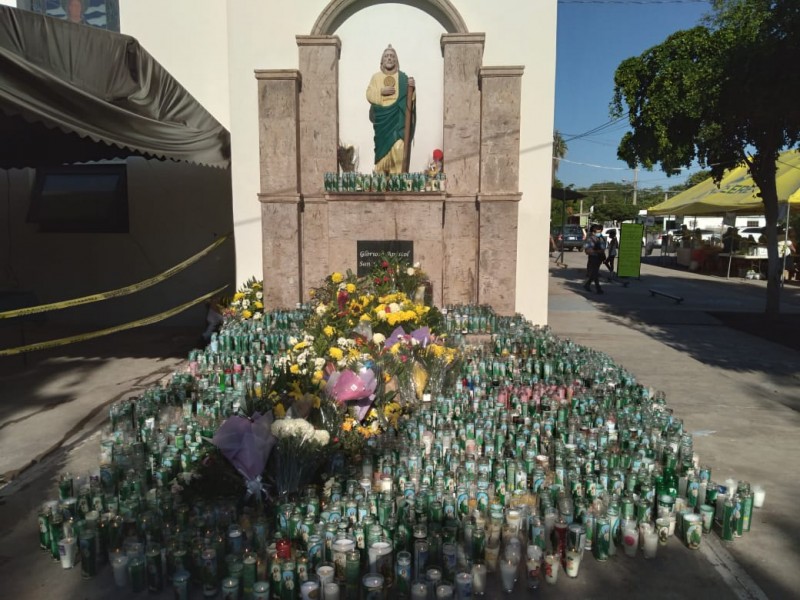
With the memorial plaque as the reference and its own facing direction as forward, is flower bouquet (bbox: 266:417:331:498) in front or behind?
in front

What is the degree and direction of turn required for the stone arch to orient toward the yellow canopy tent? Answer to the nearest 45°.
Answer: approximately 135° to its left

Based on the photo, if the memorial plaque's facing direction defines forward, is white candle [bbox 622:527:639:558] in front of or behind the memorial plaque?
in front

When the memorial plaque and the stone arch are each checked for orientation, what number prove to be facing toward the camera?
2

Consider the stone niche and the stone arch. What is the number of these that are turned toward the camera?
2

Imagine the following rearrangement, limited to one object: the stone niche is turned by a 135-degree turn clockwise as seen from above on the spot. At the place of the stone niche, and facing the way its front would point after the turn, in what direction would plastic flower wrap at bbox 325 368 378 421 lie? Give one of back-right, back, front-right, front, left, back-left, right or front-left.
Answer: back-left

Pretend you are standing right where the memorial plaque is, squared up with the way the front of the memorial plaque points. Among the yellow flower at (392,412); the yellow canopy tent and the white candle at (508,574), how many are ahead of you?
2

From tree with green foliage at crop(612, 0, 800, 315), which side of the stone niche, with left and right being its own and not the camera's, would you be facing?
left

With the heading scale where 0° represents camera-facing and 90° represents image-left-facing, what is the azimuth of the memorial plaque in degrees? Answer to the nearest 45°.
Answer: approximately 0°

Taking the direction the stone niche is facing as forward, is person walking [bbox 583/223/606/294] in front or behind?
behind

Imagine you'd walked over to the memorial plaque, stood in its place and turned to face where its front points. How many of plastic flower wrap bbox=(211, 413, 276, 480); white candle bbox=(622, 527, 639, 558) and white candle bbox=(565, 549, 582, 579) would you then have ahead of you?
3

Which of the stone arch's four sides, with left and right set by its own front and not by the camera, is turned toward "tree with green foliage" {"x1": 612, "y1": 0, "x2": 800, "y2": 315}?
left

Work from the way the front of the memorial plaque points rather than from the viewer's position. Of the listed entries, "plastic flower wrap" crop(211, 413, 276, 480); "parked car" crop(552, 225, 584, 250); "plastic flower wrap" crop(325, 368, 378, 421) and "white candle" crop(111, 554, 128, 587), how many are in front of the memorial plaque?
3
